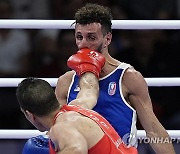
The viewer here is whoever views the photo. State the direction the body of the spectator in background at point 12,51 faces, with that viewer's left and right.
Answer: facing the viewer
